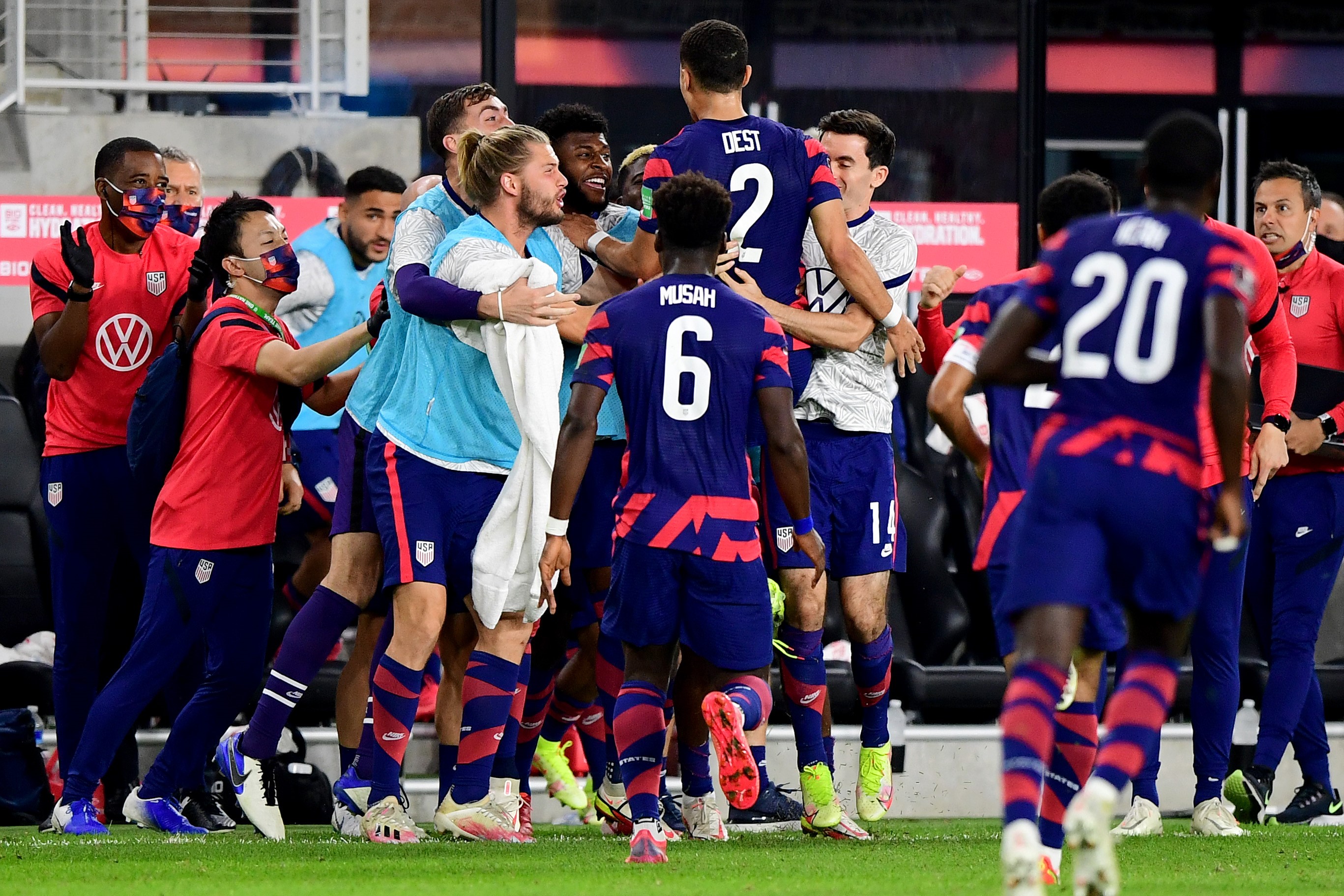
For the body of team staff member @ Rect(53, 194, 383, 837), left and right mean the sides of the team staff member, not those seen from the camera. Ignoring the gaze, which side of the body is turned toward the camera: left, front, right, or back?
right

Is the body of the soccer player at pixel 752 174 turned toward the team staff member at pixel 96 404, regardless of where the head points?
no

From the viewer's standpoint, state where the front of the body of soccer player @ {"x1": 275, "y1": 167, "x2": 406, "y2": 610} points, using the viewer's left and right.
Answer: facing the viewer and to the right of the viewer

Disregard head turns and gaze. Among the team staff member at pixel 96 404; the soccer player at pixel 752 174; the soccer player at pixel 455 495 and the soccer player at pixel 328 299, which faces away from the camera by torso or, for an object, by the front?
the soccer player at pixel 752 174

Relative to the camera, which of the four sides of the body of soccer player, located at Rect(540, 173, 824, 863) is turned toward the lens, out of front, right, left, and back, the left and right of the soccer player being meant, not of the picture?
back

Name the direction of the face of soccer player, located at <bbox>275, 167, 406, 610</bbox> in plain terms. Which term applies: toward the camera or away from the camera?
toward the camera

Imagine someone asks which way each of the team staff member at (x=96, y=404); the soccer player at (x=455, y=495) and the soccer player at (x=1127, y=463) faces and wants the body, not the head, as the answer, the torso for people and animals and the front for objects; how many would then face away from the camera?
1

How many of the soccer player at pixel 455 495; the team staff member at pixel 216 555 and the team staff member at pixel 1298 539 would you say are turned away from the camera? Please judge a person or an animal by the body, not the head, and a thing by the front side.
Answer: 0

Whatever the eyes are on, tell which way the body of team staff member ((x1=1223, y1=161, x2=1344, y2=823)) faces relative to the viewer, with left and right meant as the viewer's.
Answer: facing the viewer and to the left of the viewer

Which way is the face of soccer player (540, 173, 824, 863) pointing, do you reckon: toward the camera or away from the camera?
away from the camera

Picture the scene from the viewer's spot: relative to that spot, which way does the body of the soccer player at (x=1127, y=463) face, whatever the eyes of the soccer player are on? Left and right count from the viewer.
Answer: facing away from the viewer

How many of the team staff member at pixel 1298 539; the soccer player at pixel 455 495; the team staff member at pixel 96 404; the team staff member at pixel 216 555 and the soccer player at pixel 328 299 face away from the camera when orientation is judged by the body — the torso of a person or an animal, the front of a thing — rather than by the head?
0

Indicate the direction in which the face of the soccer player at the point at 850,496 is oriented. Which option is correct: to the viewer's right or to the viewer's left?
to the viewer's left

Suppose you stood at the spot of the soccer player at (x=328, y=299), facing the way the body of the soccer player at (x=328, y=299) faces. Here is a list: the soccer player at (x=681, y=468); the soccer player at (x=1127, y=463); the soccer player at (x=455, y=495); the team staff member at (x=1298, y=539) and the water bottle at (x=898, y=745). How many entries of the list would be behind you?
0

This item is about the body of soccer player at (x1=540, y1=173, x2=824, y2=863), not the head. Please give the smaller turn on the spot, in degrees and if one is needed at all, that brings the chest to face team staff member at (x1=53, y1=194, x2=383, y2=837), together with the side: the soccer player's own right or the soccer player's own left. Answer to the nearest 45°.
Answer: approximately 45° to the soccer player's own left

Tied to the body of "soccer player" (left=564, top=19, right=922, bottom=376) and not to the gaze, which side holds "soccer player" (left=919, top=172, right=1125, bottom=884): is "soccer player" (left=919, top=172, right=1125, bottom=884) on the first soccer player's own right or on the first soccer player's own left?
on the first soccer player's own right

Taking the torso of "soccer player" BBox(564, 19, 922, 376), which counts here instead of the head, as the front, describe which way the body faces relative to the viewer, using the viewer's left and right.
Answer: facing away from the viewer
